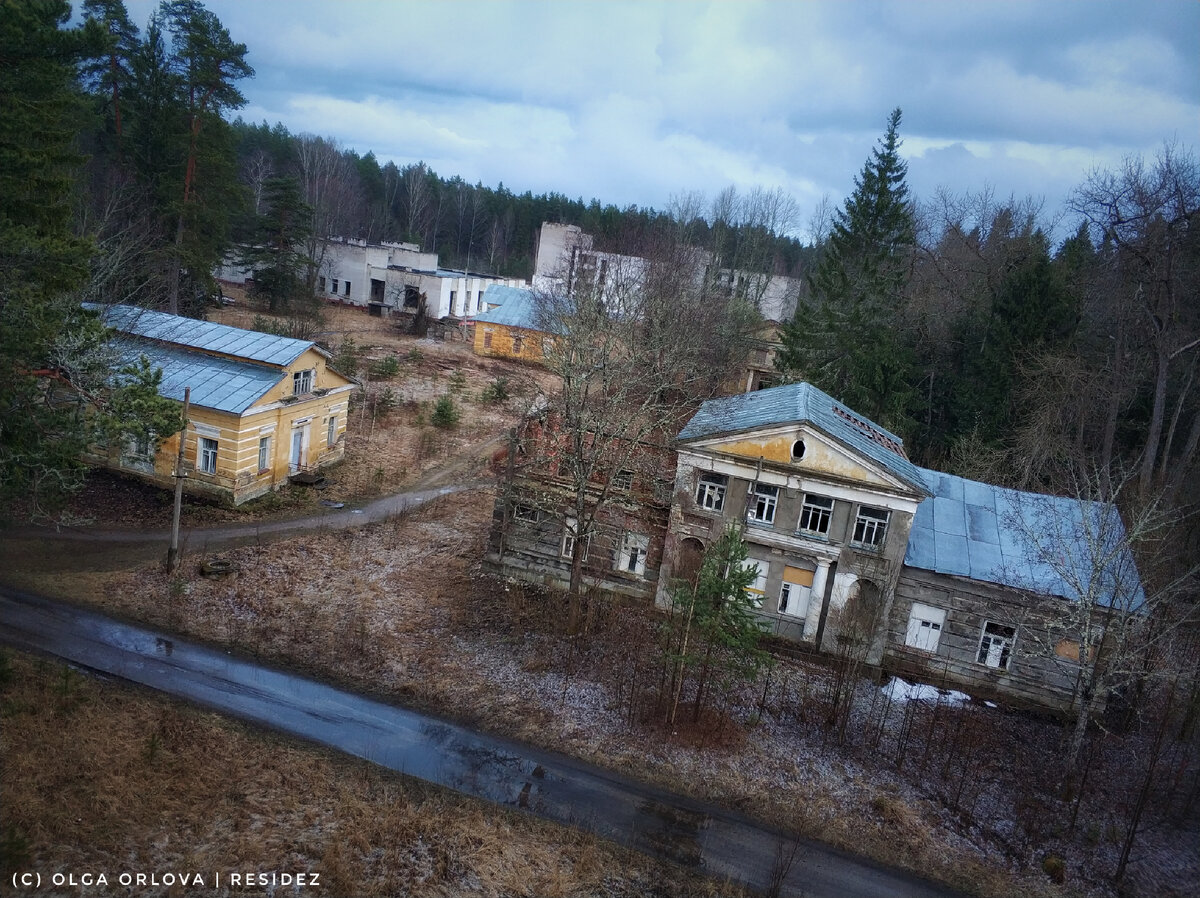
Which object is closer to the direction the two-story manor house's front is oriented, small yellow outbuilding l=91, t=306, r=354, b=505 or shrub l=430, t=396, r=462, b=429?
the small yellow outbuilding

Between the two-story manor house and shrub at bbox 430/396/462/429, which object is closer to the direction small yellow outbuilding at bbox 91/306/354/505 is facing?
the two-story manor house

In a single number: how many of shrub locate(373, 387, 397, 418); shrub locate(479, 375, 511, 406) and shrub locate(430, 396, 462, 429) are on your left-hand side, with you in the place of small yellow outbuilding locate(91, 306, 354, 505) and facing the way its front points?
3

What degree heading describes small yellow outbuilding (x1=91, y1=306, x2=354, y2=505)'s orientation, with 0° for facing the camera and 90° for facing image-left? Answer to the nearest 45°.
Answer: approximately 315°

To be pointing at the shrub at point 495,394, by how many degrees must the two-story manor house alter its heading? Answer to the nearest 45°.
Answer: approximately 135° to its right

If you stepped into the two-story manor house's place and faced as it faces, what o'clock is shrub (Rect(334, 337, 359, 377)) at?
The shrub is roughly at 4 o'clock from the two-story manor house.

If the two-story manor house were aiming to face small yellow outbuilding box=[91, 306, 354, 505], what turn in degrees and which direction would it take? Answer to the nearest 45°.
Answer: approximately 90° to its right

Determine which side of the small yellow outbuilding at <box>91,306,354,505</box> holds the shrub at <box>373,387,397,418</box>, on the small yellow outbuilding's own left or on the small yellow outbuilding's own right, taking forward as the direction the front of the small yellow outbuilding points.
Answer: on the small yellow outbuilding's own left

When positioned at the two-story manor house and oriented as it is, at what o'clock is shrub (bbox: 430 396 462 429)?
The shrub is roughly at 4 o'clock from the two-story manor house.

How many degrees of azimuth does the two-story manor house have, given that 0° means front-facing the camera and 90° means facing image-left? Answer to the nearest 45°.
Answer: approximately 0°

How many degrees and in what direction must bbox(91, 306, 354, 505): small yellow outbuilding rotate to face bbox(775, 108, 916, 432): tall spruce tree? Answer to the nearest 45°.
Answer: approximately 45° to its left

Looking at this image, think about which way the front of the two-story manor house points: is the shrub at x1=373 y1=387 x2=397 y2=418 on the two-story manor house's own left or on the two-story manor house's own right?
on the two-story manor house's own right
